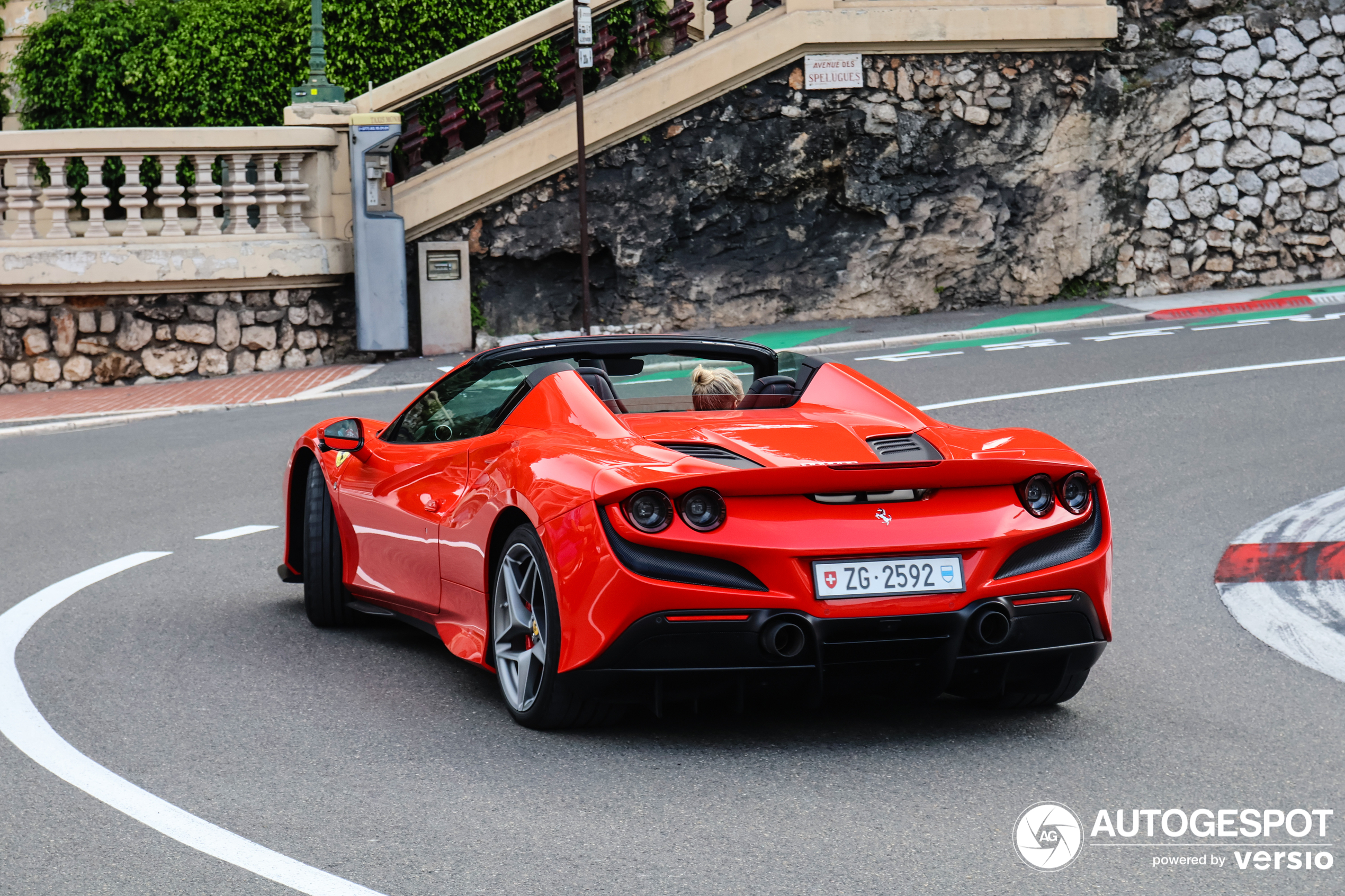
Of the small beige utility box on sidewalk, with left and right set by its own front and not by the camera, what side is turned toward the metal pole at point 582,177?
left

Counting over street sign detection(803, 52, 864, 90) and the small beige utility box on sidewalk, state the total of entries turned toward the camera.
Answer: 2

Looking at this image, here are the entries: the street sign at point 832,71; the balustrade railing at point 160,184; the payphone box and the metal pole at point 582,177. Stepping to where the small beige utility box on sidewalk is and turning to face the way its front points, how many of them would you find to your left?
2

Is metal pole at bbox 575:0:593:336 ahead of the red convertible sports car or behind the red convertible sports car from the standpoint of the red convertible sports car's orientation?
ahead

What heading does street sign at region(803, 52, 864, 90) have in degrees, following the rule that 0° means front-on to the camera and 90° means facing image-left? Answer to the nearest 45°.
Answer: approximately 0°

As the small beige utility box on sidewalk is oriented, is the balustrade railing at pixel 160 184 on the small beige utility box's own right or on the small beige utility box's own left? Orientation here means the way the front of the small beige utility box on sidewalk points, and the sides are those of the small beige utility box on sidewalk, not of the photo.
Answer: on the small beige utility box's own right

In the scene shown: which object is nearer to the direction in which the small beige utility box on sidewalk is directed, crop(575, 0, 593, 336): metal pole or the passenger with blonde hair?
the passenger with blonde hair

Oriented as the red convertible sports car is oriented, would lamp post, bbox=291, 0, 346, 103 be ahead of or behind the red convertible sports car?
ahead

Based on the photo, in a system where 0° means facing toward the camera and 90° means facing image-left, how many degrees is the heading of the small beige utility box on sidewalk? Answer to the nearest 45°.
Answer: approximately 0°

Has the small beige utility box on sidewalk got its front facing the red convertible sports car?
yes

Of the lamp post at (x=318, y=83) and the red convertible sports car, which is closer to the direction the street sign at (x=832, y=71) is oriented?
the red convertible sports car

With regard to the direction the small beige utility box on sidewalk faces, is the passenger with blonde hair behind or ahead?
ahead

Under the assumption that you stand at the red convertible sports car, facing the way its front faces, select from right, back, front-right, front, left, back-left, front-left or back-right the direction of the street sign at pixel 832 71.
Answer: front-right

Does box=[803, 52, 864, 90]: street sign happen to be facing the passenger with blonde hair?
yes
